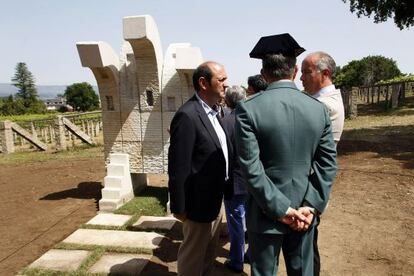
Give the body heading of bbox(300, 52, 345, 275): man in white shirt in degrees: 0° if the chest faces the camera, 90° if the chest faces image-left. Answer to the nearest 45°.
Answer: approximately 90°

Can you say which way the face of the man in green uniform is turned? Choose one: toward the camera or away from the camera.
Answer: away from the camera

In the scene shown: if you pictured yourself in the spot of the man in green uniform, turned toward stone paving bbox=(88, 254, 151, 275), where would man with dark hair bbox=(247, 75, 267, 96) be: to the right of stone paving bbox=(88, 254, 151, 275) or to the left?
right

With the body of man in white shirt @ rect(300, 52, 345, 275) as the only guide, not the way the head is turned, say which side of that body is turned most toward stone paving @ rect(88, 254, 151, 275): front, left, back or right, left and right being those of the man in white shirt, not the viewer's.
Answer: front

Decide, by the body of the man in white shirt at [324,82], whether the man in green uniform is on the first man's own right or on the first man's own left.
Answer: on the first man's own left

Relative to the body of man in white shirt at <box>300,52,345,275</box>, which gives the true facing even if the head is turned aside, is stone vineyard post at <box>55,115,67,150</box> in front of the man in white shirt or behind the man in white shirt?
in front

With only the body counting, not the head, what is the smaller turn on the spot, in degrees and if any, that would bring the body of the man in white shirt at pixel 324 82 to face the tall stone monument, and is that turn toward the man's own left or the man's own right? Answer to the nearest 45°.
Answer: approximately 45° to the man's own right

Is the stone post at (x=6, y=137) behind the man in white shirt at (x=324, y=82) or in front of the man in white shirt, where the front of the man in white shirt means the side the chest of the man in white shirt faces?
in front

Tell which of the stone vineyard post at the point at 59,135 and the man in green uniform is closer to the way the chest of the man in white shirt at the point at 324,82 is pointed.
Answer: the stone vineyard post

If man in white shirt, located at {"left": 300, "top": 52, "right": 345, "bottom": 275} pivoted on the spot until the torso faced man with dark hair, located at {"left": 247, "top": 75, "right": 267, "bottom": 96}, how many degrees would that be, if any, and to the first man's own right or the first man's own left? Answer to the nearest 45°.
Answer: approximately 45° to the first man's own right

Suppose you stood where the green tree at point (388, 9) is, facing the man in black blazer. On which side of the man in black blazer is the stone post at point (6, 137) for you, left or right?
right

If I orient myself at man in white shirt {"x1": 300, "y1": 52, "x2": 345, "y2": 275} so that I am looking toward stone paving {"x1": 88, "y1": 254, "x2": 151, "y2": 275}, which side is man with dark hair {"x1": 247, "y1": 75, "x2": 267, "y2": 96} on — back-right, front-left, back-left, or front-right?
front-right
